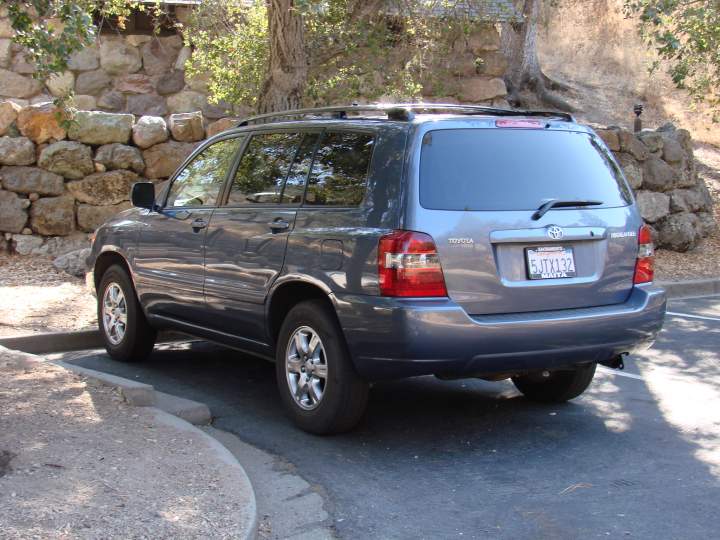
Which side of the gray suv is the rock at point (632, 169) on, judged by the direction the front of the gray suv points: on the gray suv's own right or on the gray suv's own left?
on the gray suv's own right

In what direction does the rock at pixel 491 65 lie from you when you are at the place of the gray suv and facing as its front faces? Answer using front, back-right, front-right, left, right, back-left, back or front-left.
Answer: front-right

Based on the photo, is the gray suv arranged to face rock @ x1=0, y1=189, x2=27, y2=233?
yes

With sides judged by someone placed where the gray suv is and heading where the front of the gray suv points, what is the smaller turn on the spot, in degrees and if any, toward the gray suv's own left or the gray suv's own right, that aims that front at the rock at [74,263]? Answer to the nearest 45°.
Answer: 0° — it already faces it

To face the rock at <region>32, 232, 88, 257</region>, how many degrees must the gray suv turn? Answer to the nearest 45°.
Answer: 0° — it already faces it

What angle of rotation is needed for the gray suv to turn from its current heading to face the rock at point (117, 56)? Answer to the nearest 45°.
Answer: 0° — it already faces it

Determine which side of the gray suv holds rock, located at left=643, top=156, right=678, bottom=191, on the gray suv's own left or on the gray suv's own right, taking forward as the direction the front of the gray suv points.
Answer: on the gray suv's own right

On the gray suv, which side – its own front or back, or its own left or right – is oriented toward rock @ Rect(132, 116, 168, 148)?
front

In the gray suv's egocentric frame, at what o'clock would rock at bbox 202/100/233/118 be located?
The rock is roughly at 1 o'clock from the gray suv.

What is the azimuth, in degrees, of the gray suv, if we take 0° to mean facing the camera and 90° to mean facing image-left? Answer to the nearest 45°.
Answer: approximately 135°

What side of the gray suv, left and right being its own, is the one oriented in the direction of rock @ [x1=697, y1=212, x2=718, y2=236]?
right

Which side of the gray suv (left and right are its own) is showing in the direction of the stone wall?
right

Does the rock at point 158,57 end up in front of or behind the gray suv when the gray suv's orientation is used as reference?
in front
